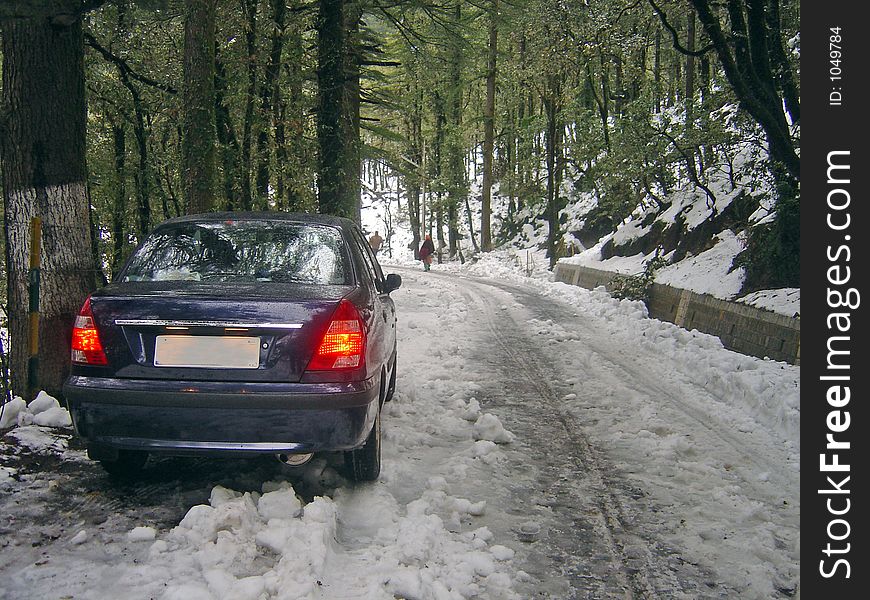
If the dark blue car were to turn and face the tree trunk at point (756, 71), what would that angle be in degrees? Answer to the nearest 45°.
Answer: approximately 45° to its right

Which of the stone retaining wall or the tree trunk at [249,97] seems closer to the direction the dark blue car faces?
the tree trunk

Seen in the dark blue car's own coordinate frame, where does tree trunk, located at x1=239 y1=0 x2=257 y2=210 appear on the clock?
The tree trunk is roughly at 12 o'clock from the dark blue car.

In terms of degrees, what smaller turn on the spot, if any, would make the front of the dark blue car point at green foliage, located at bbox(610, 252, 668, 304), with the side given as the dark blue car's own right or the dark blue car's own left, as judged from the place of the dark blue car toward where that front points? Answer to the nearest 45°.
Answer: approximately 45° to the dark blue car's own right

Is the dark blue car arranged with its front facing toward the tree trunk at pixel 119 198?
yes

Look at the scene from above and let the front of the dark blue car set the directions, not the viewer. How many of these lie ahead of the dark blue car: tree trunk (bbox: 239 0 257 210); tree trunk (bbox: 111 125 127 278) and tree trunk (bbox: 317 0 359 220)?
3

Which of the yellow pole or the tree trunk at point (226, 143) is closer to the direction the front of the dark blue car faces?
the tree trunk

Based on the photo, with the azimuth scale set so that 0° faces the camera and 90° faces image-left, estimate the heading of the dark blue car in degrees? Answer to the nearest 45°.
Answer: approximately 180°

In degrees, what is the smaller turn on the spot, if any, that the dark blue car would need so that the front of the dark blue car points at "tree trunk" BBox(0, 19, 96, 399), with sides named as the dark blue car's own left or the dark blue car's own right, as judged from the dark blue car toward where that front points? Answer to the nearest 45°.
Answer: approximately 45° to the dark blue car's own left

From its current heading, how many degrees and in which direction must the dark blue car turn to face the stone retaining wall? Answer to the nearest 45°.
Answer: approximately 45° to its right

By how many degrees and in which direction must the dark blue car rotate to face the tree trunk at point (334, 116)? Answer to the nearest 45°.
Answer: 0° — it already faces it

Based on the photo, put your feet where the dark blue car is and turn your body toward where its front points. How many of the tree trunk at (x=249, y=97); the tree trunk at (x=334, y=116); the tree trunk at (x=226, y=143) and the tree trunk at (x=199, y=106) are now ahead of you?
4

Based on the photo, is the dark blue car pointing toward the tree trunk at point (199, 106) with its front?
yes
